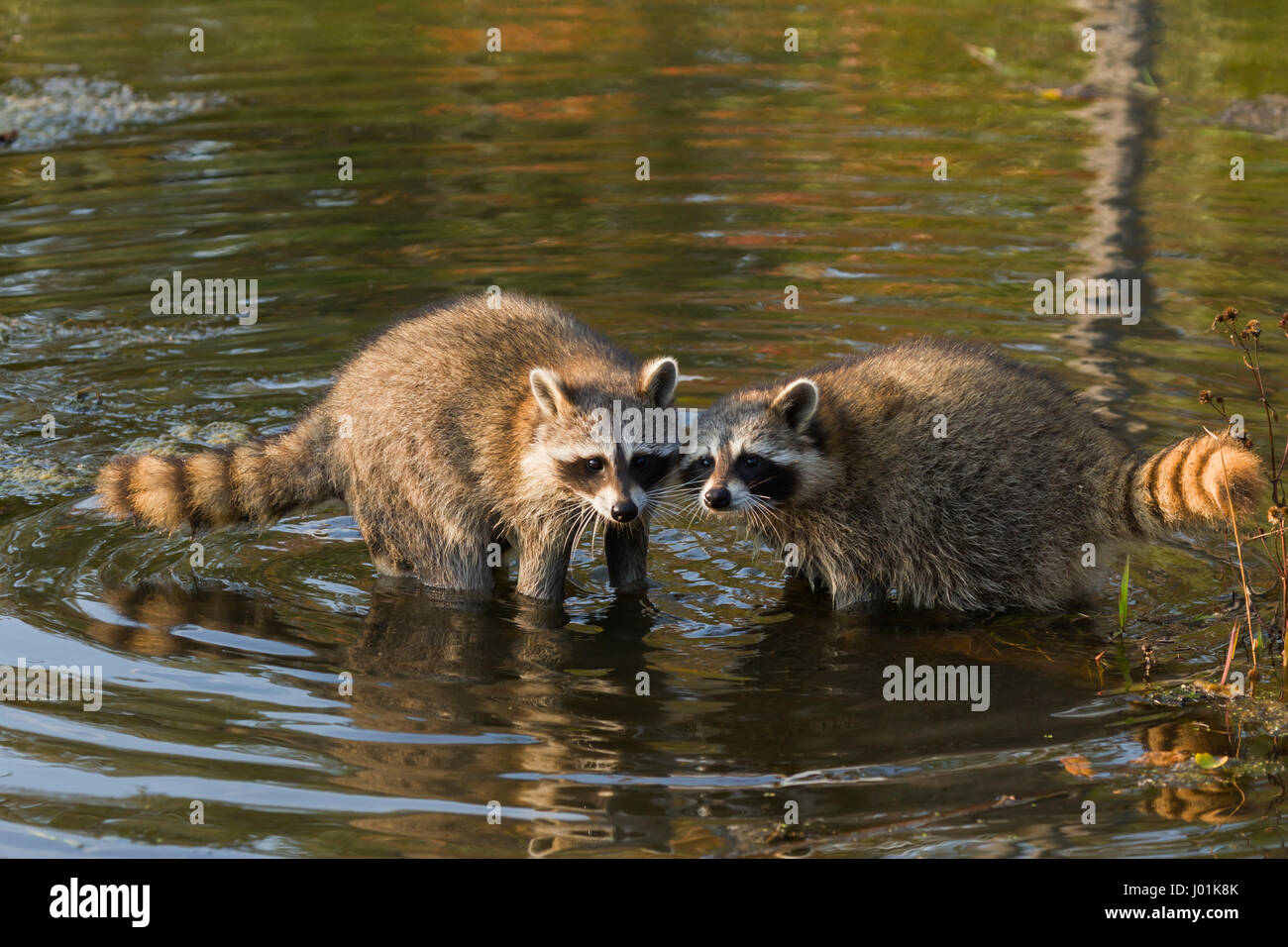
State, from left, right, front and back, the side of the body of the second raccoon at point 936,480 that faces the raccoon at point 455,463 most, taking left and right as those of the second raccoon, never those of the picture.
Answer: front

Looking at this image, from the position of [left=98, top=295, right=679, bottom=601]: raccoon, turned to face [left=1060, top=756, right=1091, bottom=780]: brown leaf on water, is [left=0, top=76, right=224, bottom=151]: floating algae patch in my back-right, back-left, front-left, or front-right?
back-left

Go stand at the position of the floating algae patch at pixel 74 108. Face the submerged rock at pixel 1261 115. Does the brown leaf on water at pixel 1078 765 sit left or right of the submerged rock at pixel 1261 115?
right

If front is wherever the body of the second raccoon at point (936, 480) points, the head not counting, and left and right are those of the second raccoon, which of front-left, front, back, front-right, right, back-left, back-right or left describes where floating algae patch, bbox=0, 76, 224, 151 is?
front-right

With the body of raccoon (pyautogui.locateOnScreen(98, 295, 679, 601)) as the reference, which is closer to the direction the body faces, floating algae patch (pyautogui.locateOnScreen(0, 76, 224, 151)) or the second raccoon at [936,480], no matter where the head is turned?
the second raccoon

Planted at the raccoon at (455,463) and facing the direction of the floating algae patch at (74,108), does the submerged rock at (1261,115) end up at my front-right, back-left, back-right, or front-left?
front-right

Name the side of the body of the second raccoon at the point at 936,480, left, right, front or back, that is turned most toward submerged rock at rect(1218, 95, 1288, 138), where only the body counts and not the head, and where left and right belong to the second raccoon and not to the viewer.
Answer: right

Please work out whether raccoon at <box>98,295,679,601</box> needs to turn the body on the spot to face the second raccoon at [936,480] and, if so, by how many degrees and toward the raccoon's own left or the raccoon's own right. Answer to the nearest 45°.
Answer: approximately 45° to the raccoon's own left

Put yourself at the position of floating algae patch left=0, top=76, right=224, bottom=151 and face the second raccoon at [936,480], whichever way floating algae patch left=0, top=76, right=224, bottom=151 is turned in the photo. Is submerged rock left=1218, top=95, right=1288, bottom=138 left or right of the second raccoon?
left

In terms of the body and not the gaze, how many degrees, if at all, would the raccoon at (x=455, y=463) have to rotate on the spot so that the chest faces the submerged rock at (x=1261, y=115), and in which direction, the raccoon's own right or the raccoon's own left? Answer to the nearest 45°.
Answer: approximately 90° to the raccoon's own left

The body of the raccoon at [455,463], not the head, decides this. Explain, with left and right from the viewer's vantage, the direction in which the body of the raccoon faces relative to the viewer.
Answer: facing the viewer and to the right of the viewer

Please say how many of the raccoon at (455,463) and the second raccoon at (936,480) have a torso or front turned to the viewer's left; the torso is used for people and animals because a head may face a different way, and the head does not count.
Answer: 1

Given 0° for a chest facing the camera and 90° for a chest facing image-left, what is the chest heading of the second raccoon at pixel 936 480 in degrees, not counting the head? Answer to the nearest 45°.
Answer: approximately 90°

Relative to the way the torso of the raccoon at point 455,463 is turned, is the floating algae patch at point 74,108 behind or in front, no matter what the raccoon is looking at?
behind

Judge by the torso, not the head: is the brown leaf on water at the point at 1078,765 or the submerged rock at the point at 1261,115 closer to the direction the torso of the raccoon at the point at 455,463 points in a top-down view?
the brown leaf on water
